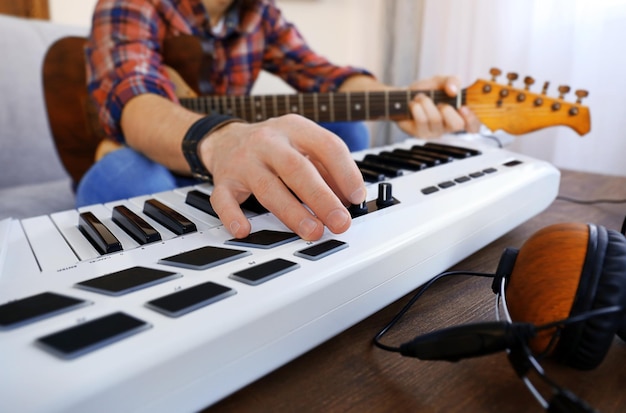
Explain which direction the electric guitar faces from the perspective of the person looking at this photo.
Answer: facing the viewer

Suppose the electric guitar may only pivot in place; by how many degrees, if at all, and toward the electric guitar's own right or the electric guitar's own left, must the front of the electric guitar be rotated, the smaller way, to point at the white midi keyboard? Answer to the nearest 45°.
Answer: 0° — it already faces it

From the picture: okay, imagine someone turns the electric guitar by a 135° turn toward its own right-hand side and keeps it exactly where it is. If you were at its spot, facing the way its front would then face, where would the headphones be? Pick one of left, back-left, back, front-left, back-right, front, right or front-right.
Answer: back-left
